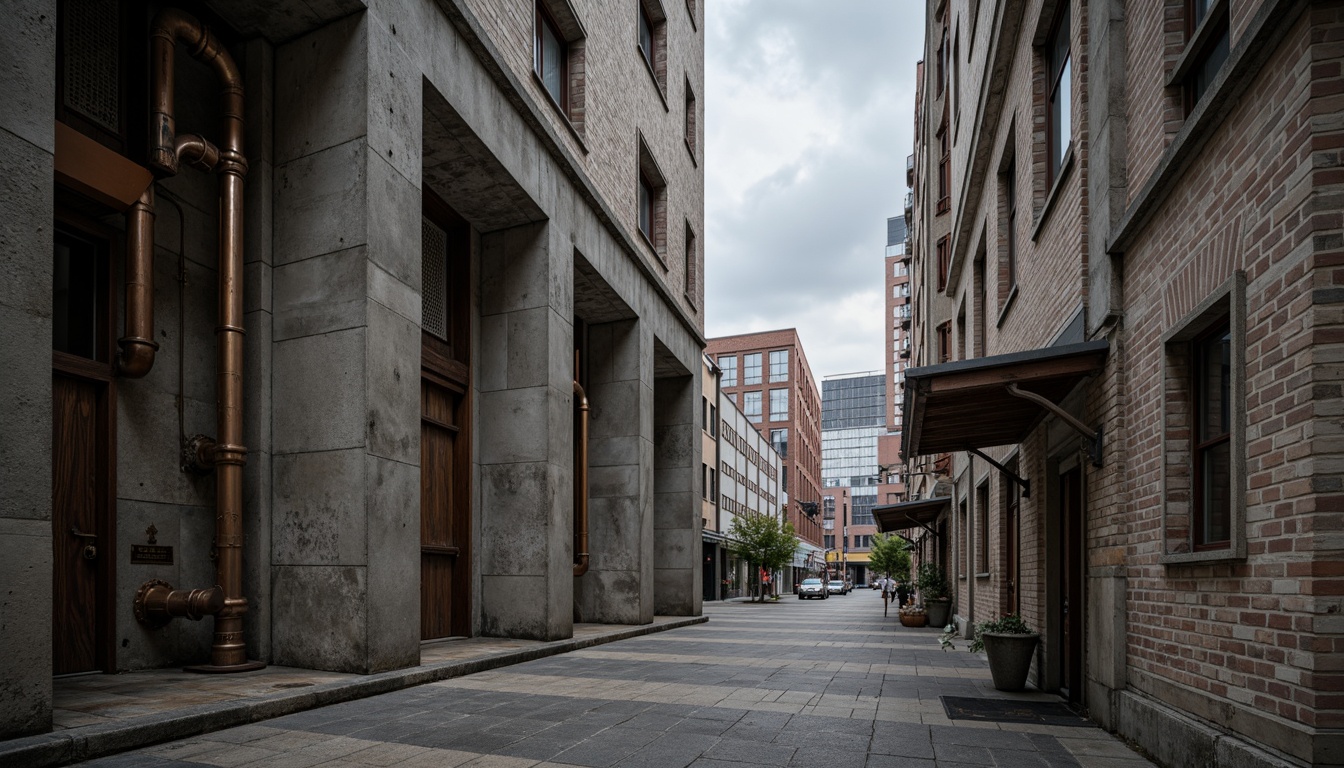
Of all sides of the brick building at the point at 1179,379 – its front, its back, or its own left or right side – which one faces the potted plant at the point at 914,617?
right

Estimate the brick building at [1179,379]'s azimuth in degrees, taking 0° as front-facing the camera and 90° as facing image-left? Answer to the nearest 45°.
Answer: approximately 90°
